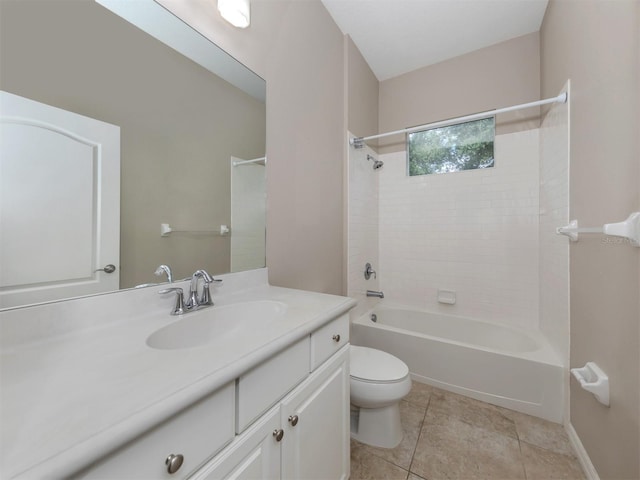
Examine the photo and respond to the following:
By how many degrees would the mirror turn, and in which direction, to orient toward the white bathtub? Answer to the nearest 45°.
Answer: approximately 45° to its left

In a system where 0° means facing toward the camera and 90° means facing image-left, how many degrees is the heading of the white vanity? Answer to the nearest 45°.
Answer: approximately 315°

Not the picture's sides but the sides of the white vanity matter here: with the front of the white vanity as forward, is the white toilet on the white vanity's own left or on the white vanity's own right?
on the white vanity's own left

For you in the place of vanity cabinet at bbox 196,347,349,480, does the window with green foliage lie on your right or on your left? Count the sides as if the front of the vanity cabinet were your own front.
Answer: on your left

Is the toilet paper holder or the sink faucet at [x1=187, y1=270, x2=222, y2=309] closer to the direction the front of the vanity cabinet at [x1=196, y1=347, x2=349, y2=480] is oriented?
the toilet paper holder

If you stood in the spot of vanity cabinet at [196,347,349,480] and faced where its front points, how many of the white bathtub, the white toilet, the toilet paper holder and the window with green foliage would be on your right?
0

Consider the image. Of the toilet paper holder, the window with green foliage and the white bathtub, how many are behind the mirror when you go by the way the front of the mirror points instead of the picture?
0

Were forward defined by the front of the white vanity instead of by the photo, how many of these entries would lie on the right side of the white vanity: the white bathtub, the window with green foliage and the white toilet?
0

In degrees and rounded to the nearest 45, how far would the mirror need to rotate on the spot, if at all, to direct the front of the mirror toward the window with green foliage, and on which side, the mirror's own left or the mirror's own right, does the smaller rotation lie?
approximately 45° to the mirror's own left

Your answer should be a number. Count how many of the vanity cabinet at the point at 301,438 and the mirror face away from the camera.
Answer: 0

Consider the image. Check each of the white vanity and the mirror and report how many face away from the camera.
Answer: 0

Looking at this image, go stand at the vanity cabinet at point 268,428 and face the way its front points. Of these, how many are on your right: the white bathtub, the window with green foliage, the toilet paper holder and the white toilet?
0

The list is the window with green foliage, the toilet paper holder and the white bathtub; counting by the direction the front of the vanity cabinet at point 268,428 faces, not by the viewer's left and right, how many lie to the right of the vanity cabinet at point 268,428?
0
